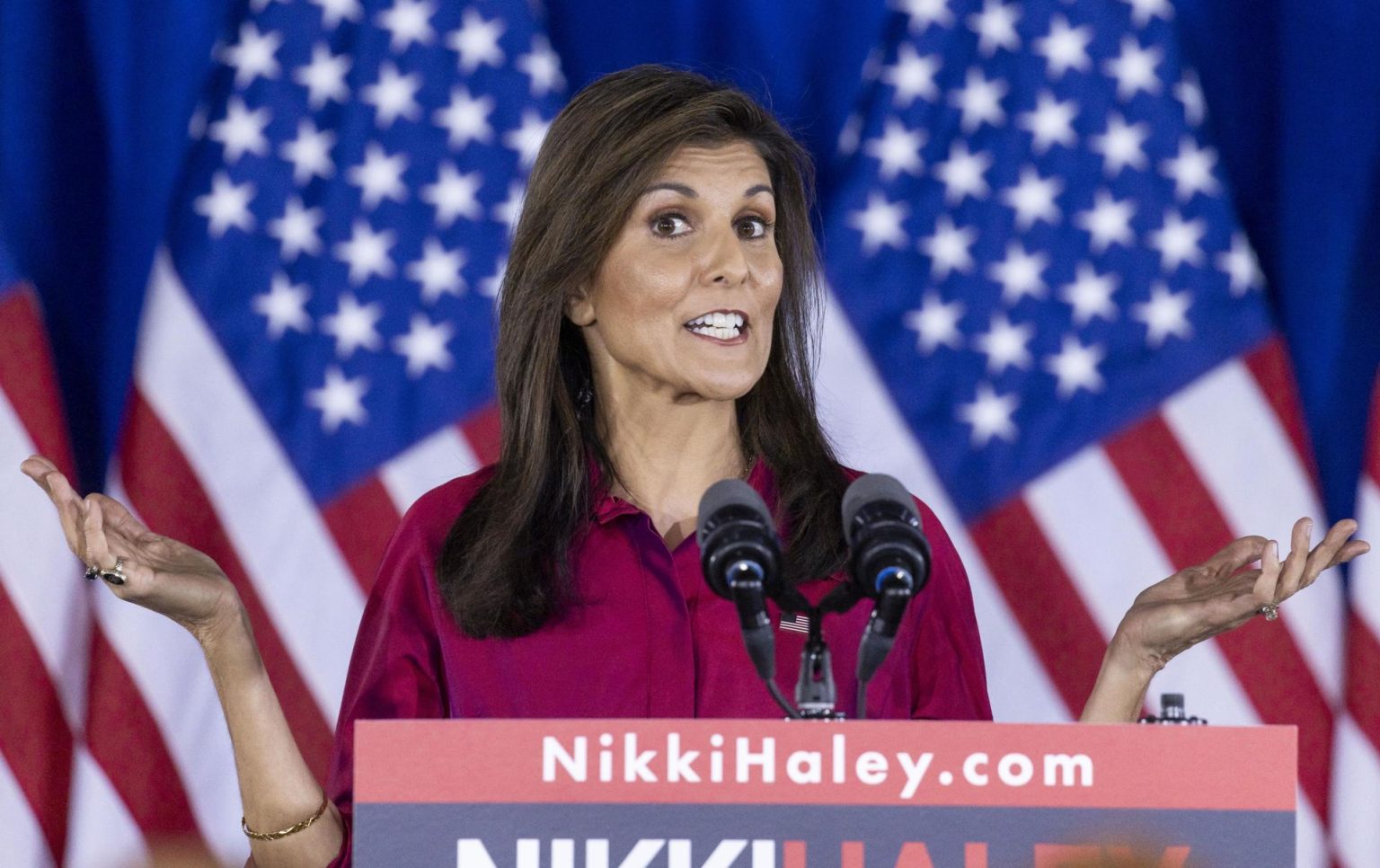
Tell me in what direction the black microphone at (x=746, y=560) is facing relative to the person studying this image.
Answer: facing away from the viewer

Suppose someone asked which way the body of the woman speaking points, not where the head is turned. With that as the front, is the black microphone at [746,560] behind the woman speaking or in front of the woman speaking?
in front

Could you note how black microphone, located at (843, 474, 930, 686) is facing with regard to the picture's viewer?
facing away from the viewer

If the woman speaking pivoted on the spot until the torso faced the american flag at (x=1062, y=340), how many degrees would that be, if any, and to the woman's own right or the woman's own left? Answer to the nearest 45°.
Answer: approximately 135° to the woman's own left

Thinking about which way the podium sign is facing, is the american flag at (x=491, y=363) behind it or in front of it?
behind

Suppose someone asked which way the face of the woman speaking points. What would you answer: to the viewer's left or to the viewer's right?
to the viewer's right

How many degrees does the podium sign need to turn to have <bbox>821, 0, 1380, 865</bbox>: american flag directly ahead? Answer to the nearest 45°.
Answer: approximately 180°

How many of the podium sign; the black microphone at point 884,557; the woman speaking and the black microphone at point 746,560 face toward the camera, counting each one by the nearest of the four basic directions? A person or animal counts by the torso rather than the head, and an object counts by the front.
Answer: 2

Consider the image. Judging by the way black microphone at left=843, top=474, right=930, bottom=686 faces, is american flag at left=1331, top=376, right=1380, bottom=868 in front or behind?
in front
